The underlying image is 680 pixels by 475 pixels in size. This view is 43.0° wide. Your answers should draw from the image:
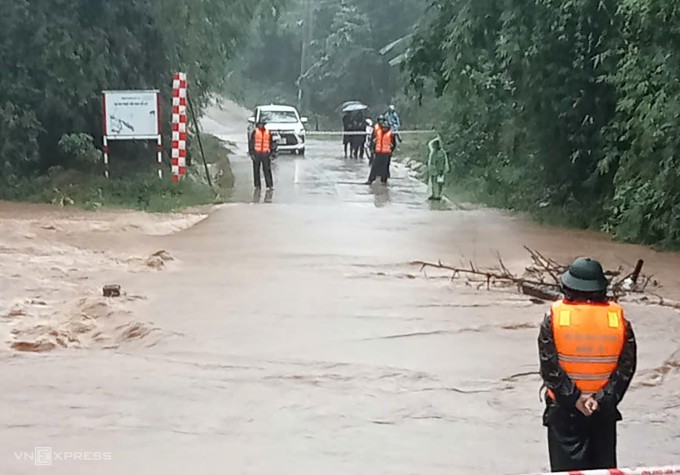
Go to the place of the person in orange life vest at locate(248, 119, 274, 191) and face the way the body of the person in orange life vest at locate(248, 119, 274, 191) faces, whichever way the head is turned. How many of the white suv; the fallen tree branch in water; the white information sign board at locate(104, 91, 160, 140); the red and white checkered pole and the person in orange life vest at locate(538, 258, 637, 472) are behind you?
1

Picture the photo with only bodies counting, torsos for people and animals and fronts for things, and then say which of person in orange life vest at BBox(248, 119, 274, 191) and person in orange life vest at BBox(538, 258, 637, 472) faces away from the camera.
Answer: person in orange life vest at BBox(538, 258, 637, 472)

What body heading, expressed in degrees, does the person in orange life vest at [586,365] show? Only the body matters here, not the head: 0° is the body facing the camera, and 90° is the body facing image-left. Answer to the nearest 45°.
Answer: approximately 180°

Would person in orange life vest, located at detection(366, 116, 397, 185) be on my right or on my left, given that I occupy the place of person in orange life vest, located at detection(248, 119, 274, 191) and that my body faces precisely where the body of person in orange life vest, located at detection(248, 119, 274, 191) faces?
on my left

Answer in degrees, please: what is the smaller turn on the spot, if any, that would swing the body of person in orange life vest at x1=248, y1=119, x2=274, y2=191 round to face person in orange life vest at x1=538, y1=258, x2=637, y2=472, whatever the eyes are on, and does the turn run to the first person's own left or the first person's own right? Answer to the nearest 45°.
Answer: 0° — they already face them

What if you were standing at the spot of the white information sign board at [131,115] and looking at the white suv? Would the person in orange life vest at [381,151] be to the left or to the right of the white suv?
right

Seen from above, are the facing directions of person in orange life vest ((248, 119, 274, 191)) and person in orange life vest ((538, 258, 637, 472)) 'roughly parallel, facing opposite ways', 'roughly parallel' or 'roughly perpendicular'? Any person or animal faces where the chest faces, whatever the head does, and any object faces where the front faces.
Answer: roughly parallel, facing opposite ways

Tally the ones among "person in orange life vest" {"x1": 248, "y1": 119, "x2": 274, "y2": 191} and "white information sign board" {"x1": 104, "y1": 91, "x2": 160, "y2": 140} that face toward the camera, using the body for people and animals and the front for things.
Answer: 2

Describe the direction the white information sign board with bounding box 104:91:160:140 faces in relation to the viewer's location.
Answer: facing the viewer

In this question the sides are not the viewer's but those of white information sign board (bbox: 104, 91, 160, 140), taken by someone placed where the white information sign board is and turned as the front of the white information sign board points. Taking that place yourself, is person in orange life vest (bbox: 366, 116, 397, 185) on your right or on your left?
on your left

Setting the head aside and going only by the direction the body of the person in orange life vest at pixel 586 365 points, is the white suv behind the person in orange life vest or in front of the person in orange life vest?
in front

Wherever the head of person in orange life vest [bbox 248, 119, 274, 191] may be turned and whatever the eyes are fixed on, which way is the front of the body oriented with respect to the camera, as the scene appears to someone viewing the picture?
toward the camera

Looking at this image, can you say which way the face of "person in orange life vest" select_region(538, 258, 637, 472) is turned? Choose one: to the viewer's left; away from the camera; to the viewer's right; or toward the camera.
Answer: away from the camera

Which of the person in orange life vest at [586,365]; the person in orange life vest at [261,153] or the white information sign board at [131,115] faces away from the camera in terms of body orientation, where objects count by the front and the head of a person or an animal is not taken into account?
the person in orange life vest at [586,365]
